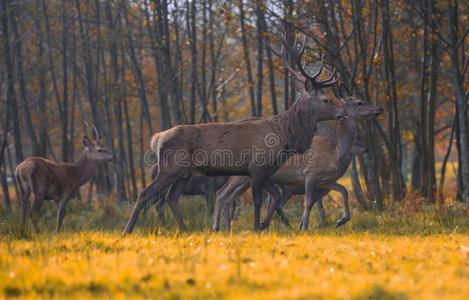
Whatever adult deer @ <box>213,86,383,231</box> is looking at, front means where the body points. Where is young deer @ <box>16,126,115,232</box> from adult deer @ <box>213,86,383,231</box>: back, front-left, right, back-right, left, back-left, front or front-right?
back

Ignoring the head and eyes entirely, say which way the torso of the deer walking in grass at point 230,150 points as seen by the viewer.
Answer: to the viewer's right

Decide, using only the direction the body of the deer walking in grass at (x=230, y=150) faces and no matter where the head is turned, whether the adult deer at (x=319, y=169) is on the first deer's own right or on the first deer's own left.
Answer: on the first deer's own left

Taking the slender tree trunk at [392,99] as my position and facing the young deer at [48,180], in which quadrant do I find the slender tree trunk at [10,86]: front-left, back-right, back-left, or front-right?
front-right

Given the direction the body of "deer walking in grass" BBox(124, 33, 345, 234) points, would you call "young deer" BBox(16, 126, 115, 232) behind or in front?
behind

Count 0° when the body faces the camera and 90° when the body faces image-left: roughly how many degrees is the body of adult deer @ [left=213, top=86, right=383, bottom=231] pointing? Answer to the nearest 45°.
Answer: approximately 270°

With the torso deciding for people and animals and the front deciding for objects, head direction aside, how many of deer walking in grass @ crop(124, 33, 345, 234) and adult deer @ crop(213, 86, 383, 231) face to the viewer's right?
2

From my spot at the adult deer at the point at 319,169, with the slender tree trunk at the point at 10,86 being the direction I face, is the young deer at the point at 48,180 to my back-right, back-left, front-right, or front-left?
front-left

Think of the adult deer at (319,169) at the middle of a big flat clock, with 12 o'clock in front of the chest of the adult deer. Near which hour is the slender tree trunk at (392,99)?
The slender tree trunk is roughly at 10 o'clock from the adult deer.

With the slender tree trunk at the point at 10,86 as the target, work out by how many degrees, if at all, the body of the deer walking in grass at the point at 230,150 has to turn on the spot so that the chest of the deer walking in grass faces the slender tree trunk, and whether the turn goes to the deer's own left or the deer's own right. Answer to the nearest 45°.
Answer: approximately 135° to the deer's own left
